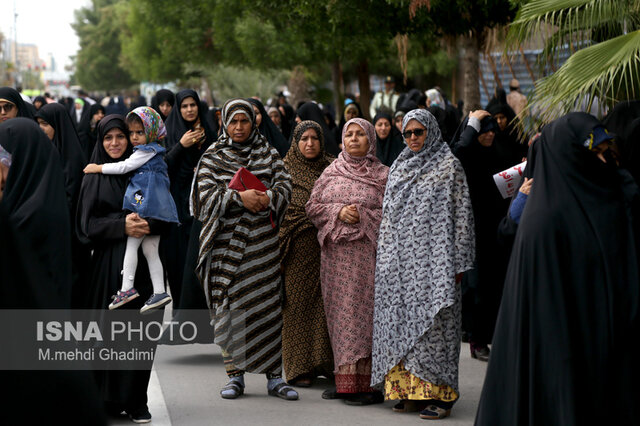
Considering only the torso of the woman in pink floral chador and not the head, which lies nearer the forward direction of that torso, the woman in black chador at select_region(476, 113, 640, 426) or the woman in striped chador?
the woman in black chador

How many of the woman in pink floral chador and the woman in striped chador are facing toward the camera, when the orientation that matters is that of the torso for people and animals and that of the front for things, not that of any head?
2

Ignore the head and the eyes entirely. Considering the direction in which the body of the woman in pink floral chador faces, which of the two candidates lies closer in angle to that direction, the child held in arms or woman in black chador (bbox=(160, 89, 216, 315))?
the child held in arms

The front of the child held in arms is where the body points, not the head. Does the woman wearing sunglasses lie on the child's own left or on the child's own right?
on the child's own left

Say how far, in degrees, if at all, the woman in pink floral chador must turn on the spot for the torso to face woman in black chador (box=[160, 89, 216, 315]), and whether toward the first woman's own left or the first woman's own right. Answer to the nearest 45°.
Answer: approximately 135° to the first woman's own right

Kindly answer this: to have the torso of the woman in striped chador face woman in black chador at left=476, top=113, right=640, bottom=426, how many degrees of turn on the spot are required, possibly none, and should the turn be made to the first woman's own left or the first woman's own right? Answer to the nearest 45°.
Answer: approximately 45° to the first woman's own left

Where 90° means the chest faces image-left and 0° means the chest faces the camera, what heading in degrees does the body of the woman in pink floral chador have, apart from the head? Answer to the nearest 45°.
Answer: approximately 0°

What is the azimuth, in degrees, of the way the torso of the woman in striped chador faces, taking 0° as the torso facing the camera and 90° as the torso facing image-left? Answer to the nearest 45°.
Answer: approximately 0°
